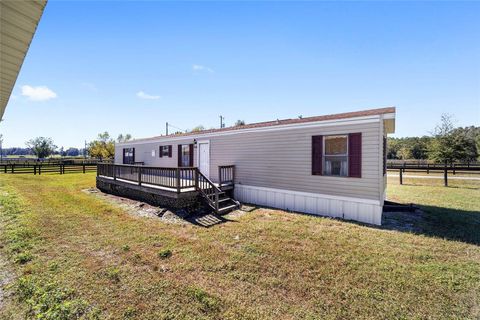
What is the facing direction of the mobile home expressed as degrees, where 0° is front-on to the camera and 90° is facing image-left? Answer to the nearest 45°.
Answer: approximately 45°
